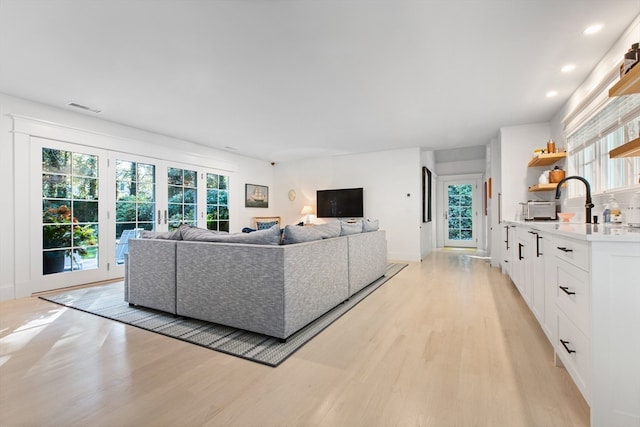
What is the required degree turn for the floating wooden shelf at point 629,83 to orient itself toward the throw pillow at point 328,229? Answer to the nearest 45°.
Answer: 0° — it already faces it

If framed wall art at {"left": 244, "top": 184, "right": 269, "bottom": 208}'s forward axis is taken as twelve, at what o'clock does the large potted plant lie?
The large potted plant is roughly at 3 o'clock from the framed wall art.

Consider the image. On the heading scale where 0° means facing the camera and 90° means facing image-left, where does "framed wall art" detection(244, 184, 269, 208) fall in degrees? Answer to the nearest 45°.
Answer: approximately 315°

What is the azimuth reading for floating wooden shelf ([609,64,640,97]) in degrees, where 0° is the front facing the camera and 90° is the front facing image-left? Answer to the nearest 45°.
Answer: approximately 90°

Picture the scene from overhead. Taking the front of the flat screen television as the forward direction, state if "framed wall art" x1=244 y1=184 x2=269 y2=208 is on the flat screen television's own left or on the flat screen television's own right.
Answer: on the flat screen television's own right

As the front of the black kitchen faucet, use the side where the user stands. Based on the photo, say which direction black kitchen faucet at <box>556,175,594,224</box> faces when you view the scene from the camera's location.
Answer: facing to the left of the viewer

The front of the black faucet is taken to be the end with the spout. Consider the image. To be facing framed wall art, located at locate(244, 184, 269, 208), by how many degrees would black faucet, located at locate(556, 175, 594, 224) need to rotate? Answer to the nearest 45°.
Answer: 0° — it already faces it
